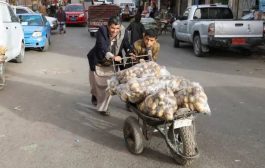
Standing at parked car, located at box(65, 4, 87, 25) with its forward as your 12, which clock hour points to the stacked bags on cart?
The stacked bags on cart is roughly at 12 o'clock from the parked car.

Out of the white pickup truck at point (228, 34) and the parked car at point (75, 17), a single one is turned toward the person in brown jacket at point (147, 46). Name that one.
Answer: the parked car

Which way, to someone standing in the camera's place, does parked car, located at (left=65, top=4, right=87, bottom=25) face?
facing the viewer

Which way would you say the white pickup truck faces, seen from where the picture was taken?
facing away from the viewer and to the left of the viewer

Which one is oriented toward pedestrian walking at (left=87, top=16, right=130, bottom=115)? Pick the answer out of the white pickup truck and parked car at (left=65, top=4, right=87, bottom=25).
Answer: the parked car

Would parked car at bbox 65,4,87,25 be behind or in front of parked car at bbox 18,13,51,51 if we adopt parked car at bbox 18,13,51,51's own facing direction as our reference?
behind

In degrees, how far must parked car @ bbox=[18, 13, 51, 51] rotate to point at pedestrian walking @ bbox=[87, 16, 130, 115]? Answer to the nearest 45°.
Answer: approximately 45° to its left

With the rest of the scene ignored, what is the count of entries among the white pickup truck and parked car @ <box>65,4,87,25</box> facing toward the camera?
1

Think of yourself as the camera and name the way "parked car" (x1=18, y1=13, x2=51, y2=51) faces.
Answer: facing the viewer and to the left of the viewer

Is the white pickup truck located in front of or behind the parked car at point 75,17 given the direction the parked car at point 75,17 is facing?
in front

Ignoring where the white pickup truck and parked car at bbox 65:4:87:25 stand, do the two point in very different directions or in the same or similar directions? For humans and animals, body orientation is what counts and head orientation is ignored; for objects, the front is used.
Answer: very different directions
